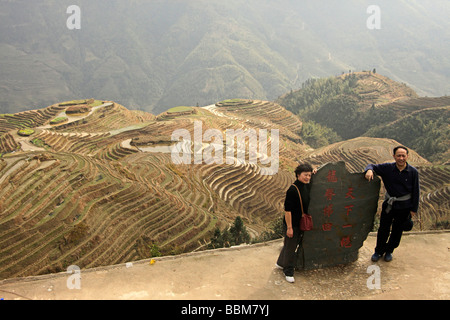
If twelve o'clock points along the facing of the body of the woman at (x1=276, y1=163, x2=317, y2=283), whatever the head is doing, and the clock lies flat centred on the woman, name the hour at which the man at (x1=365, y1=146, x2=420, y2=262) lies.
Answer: The man is roughly at 10 o'clock from the woman.

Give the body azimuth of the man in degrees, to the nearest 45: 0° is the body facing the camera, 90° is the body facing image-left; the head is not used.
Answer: approximately 0°

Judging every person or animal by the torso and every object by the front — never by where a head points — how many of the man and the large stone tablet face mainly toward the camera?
2

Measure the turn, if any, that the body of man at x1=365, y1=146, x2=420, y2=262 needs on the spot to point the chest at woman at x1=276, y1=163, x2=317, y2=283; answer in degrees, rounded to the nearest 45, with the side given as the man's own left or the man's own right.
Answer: approximately 45° to the man's own right
